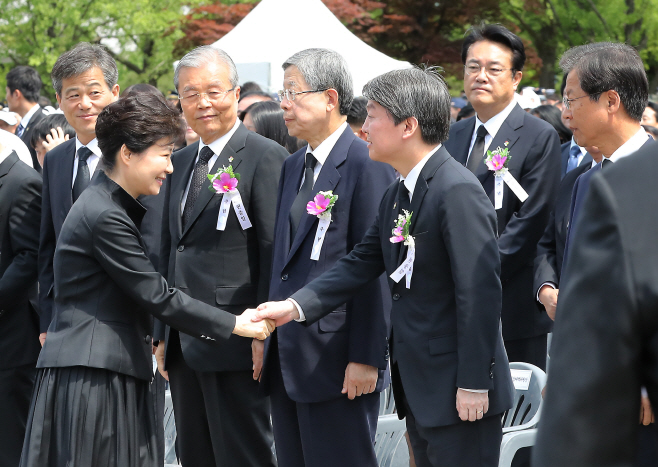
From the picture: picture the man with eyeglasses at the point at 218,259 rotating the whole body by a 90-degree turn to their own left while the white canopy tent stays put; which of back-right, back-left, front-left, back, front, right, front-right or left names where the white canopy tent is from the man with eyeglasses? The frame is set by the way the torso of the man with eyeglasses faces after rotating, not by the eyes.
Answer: back-left

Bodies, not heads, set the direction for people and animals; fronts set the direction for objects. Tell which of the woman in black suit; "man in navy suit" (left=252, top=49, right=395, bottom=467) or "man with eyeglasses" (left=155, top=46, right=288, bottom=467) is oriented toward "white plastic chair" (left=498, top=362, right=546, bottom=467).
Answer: the woman in black suit

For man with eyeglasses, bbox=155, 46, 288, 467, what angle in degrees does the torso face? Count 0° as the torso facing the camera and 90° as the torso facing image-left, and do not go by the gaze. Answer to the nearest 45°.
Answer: approximately 45°

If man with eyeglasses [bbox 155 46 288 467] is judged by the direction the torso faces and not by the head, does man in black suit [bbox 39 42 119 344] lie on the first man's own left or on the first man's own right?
on the first man's own right

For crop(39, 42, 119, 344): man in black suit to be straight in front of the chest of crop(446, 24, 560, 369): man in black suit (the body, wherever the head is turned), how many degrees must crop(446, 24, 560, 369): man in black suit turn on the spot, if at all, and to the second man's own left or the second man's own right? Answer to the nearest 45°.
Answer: approximately 45° to the second man's own right

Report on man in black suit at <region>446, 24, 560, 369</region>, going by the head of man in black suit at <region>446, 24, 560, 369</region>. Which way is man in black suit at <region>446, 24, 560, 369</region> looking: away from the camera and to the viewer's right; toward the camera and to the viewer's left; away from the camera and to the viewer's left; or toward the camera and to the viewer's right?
toward the camera and to the viewer's left

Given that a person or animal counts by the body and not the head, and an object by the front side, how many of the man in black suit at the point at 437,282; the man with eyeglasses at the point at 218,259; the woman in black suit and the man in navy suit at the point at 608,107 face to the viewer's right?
1

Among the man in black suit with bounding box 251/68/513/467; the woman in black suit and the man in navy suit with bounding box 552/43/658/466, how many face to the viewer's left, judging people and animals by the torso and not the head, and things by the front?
2

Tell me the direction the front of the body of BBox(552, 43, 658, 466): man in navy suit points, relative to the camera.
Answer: to the viewer's left

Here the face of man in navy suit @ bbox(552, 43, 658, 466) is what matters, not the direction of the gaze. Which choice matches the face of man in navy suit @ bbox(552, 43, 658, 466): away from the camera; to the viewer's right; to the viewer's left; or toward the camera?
to the viewer's left

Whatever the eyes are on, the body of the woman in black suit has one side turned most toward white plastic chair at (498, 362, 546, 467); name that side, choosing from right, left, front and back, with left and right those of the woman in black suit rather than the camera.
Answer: front

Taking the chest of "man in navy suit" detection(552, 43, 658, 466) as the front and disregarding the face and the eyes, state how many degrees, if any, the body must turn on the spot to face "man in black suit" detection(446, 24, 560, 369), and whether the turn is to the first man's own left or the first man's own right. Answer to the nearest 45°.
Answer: approximately 45° to the first man's own right

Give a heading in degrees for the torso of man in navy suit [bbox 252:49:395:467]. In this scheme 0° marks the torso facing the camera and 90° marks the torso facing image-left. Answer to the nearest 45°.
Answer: approximately 45°

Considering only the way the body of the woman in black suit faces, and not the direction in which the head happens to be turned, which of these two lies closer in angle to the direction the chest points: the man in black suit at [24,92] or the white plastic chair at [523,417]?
the white plastic chair
